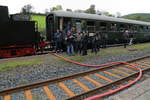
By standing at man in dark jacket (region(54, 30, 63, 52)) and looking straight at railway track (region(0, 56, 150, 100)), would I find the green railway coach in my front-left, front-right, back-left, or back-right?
back-left

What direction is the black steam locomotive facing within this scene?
to the viewer's left

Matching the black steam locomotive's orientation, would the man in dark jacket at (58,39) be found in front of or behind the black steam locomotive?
behind

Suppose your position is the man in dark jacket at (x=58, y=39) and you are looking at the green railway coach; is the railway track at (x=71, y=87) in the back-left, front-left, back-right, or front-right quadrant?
back-right

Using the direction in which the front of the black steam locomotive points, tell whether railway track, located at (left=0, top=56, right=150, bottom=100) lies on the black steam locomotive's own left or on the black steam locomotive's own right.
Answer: on the black steam locomotive's own left
